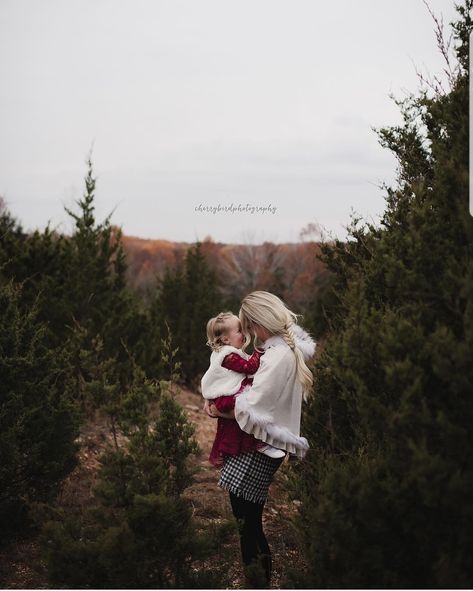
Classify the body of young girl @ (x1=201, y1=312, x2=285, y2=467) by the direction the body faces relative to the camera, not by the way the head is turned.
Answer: to the viewer's right

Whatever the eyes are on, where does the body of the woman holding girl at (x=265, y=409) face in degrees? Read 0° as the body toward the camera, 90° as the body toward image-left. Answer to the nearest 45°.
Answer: approximately 90°

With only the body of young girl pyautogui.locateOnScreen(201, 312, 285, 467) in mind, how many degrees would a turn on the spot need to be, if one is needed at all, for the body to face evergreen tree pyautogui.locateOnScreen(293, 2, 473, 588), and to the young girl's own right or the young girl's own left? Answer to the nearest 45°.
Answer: approximately 45° to the young girl's own right

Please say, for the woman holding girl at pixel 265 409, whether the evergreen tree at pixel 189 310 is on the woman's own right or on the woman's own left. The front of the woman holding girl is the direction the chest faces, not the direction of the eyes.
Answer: on the woman's own right

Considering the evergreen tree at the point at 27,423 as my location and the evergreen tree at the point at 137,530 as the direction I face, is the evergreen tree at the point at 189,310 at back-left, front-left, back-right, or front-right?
back-left

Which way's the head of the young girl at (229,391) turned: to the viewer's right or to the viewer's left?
to the viewer's right

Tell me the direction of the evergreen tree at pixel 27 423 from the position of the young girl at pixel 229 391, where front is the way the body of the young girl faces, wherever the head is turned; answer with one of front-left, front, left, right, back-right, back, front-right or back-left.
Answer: back-left
